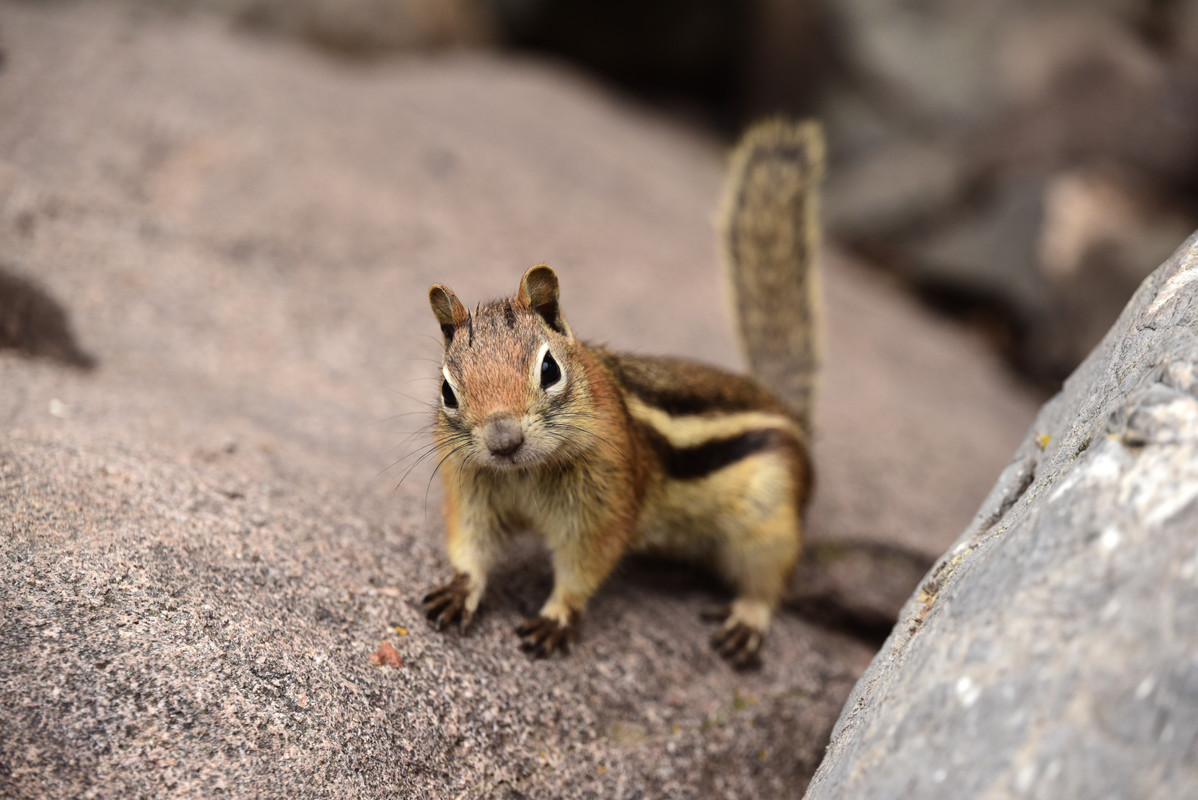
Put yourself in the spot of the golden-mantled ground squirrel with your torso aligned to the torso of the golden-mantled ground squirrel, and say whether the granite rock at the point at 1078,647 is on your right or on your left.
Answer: on your left

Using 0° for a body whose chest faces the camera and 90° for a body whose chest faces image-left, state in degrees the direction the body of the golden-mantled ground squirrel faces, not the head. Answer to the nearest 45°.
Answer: approximately 45°
